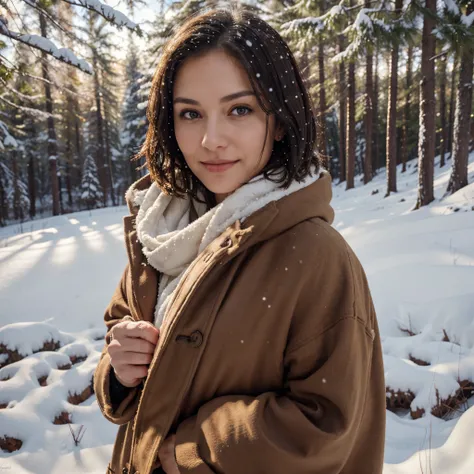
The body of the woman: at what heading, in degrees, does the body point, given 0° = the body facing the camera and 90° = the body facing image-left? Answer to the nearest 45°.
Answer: approximately 45°

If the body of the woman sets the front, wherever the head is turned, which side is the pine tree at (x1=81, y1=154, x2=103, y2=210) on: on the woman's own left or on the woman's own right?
on the woman's own right
